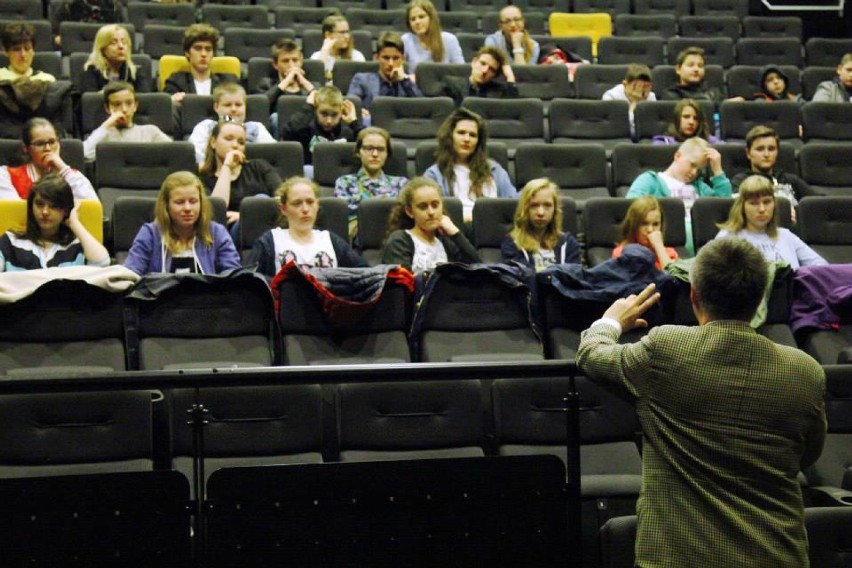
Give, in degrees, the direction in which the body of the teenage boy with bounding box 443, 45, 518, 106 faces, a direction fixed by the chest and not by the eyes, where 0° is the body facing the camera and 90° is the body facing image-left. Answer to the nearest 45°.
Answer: approximately 0°

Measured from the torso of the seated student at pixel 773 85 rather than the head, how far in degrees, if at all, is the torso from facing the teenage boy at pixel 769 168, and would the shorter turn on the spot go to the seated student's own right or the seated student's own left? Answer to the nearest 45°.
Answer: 0° — they already face them

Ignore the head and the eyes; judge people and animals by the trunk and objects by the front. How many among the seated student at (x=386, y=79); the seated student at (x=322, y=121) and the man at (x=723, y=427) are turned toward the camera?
2

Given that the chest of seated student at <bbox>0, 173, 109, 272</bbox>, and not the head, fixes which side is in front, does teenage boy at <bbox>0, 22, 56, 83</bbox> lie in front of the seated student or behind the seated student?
behind

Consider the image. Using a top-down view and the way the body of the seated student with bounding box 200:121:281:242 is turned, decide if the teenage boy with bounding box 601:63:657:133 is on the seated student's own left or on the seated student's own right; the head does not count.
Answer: on the seated student's own left

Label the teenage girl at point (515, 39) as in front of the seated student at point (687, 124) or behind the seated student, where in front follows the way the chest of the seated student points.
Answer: behind

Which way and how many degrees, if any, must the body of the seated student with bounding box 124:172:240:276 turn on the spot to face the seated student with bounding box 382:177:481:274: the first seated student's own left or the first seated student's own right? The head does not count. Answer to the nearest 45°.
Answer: approximately 90° to the first seated student's own left
